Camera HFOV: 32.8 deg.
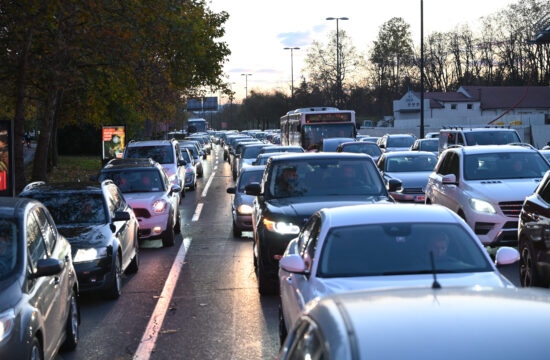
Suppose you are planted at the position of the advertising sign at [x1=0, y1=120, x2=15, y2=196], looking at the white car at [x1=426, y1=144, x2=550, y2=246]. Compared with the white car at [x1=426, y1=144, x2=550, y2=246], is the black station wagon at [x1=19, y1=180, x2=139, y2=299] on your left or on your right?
right

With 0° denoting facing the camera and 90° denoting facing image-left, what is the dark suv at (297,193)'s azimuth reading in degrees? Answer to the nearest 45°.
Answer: approximately 0°

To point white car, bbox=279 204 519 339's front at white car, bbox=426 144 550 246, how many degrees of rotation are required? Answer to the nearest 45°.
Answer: approximately 180°

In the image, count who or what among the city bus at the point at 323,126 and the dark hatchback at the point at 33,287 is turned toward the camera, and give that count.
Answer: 2

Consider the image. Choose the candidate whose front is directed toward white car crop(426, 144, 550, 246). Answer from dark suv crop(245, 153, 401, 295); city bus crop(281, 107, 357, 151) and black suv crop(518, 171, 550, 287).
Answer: the city bus

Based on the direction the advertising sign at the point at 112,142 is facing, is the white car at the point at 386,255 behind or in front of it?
in front

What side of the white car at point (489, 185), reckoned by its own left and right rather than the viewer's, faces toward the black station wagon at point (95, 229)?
right

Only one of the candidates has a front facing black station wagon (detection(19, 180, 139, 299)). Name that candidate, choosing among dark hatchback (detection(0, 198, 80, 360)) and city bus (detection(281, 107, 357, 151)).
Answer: the city bus

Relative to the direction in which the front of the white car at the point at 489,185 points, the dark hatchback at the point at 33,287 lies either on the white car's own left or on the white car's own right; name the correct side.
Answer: on the white car's own right

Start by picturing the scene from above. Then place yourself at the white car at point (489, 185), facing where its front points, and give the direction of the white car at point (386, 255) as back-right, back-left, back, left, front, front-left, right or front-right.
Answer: front-right
